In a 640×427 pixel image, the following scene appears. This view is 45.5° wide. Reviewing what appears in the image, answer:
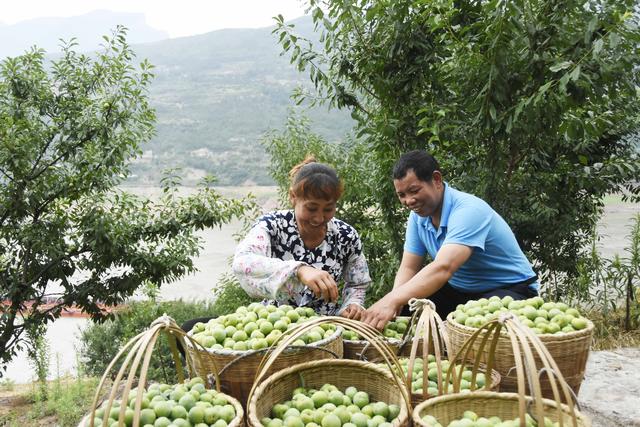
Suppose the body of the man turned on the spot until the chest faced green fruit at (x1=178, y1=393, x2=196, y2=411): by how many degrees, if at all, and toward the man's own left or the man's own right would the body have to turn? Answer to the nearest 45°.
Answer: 0° — they already face it

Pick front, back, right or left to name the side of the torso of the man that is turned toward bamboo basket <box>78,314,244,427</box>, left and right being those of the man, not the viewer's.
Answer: front

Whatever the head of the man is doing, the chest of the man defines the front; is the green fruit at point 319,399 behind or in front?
in front

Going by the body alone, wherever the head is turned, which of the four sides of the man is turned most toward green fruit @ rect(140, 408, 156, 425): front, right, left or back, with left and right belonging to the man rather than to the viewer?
front

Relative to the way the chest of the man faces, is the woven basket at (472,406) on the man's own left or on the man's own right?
on the man's own left

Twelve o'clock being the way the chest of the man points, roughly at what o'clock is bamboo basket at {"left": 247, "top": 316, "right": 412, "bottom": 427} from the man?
The bamboo basket is roughly at 11 o'clock from the man.

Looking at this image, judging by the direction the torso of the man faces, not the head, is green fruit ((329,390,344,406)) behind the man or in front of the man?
in front

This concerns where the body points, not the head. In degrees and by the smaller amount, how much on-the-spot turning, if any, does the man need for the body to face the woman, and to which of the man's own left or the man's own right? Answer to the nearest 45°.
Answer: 0° — they already face them

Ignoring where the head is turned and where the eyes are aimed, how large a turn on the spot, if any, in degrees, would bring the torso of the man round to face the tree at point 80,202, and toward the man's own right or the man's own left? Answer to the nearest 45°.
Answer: approximately 90° to the man's own right

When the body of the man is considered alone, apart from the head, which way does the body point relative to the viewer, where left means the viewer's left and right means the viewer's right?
facing the viewer and to the left of the viewer

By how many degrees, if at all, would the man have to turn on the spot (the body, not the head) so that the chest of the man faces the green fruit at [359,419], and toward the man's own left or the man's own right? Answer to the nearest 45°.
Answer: approximately 45° to the man's own left
